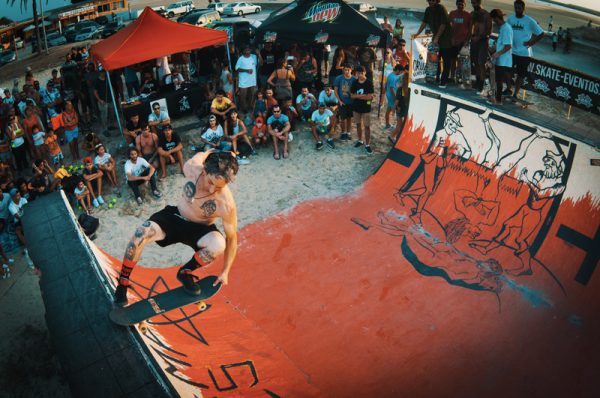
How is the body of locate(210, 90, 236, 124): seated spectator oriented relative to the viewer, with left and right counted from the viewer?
facing the viewer

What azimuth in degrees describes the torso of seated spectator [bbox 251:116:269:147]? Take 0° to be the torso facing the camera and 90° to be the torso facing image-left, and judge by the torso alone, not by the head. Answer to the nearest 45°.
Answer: approximately 0°

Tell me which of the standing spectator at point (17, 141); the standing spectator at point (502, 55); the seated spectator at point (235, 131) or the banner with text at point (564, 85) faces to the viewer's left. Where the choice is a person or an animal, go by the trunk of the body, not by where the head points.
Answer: the standing spectator at point (502, 55)

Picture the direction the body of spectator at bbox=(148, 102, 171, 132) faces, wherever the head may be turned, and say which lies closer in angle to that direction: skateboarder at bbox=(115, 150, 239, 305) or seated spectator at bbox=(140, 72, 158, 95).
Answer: the skateboarder

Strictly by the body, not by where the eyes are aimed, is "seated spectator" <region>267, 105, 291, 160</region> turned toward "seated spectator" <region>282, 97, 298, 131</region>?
no

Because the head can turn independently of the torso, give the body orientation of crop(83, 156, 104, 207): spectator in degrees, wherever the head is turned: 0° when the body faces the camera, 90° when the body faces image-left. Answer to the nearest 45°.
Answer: approximately 315°

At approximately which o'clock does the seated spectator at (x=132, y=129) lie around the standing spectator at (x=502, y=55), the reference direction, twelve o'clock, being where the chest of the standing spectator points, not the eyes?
The seated spectator is roughly at 12 o'clock from the standing spectator.

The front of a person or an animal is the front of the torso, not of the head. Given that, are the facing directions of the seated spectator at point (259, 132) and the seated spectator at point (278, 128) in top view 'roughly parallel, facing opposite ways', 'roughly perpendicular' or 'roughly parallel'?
roughly parallel

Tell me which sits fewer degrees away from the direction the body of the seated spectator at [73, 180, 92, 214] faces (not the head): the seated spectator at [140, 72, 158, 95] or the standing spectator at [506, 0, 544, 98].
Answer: the standing spectator

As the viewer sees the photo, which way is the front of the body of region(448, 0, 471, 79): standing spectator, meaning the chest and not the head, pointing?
toward the camera

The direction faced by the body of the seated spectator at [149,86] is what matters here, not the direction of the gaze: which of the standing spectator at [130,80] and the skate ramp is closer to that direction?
the skate ramp

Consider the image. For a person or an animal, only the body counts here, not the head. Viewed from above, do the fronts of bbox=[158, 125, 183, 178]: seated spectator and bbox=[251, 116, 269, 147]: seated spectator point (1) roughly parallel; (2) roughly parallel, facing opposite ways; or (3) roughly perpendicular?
roughly parallel

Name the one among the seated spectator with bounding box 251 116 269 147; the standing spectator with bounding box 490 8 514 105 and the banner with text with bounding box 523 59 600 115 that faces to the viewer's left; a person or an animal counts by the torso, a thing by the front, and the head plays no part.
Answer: the standing spectator

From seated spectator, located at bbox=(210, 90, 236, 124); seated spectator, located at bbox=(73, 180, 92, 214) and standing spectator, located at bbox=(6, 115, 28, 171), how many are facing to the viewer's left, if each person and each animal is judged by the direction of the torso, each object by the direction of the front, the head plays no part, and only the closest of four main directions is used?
0

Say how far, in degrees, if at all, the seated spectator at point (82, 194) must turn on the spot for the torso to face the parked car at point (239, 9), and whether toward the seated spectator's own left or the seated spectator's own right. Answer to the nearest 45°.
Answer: approximately 90° to the seated spectator's own left

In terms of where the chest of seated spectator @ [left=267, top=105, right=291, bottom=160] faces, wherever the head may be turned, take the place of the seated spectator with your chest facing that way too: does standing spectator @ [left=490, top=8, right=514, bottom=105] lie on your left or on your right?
on your left

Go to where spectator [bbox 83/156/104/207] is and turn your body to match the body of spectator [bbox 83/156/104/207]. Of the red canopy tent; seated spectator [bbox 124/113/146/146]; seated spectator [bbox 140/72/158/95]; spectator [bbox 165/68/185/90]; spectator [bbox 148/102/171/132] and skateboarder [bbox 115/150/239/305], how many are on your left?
5

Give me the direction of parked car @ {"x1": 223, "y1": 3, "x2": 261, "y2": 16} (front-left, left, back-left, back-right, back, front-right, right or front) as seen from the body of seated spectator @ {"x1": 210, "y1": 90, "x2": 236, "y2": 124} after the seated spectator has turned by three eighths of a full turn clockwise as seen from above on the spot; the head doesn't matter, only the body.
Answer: front-right
